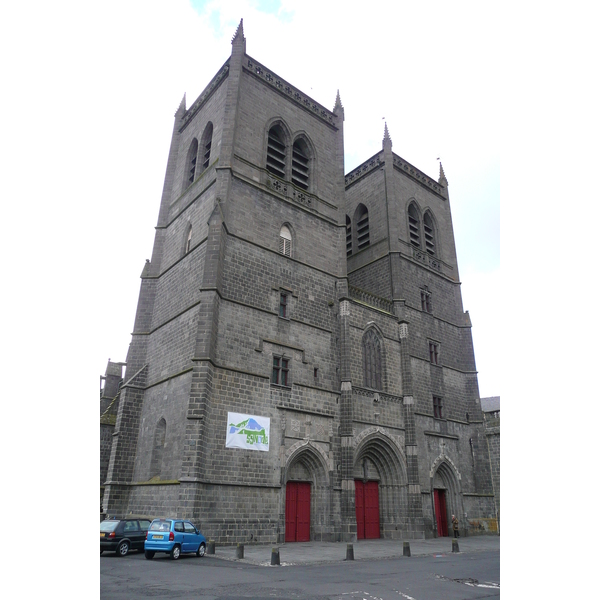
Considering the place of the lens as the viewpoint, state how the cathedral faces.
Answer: facing the viewer and to the right of the viewer

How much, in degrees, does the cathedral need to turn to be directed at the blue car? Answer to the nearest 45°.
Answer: approximately 45° to its right

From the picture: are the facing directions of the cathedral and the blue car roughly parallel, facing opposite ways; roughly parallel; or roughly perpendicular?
roughly perpendicular
